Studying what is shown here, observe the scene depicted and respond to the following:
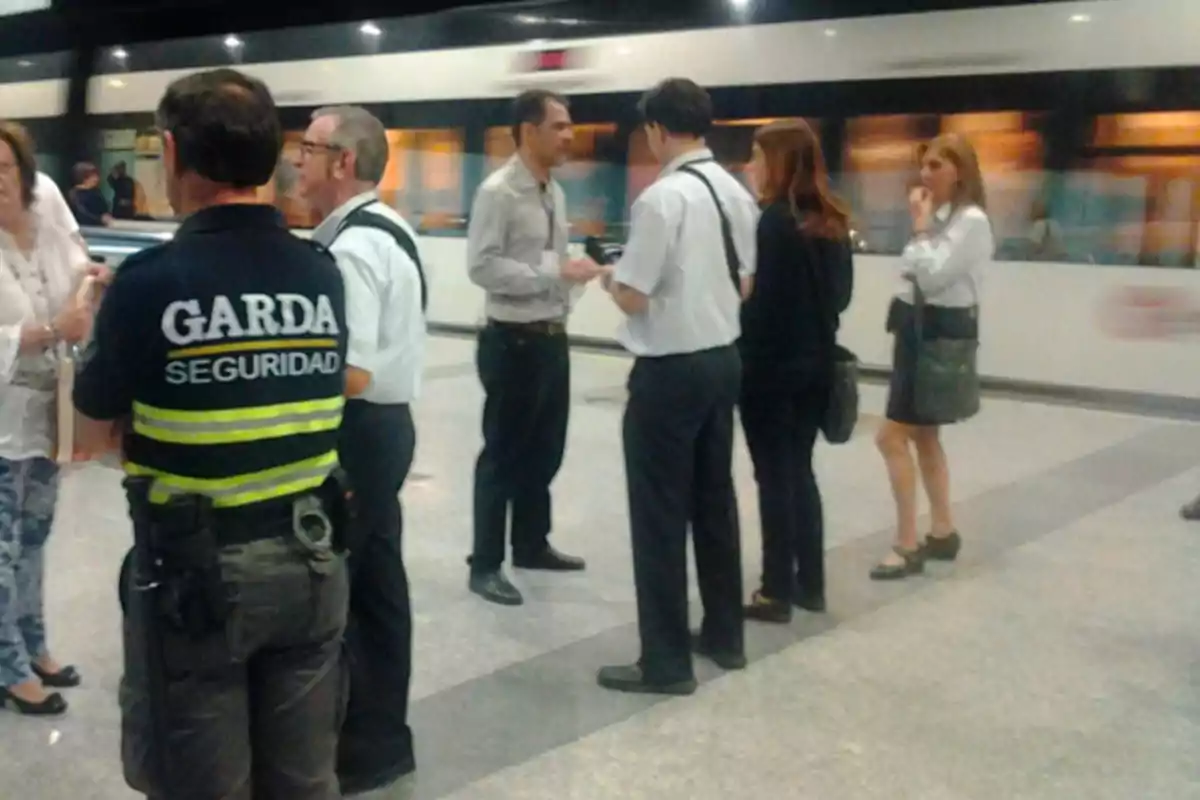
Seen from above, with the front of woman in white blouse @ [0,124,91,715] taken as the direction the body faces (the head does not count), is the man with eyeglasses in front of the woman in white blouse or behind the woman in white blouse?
in front

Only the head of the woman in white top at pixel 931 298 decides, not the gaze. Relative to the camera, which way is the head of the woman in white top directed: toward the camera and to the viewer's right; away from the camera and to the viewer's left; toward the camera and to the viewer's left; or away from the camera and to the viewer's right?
toward the camera and to the viewer's left

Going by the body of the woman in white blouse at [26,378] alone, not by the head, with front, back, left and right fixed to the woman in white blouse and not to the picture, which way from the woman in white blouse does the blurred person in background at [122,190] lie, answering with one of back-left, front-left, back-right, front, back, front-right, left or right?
back-left

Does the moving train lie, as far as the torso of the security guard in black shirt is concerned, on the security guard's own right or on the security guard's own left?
on the security guard's own right

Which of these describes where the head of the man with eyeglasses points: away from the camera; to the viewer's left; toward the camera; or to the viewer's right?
to the viewer's left

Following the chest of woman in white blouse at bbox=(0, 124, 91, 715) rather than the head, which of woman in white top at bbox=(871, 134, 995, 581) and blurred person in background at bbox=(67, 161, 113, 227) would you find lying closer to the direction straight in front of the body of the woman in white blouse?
the woman in white top

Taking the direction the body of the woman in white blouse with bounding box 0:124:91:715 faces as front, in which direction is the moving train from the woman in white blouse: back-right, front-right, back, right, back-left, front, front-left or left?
left

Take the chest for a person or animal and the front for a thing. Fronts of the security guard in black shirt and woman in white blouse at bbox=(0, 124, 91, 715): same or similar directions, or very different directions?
very different directions

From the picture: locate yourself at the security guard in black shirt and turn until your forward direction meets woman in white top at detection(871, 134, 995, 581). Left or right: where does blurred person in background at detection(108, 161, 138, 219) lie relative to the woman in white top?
left

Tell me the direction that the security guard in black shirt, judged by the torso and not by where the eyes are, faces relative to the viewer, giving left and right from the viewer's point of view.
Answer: facing away from the viewer and to the left of the viewer

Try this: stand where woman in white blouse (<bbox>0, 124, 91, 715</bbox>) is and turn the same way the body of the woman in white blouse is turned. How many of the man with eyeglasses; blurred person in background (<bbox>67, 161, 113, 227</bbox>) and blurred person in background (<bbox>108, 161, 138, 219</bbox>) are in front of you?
1

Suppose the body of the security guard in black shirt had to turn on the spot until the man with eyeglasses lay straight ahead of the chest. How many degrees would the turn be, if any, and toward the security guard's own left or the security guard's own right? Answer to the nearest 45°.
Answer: approximately 45° to the security guard's own right

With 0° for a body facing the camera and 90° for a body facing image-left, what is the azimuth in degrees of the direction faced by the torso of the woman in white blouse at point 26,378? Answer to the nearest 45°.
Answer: approximately 315°

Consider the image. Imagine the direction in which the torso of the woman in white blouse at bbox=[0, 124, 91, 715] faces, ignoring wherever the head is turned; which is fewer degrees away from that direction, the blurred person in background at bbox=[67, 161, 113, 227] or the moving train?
the moving train

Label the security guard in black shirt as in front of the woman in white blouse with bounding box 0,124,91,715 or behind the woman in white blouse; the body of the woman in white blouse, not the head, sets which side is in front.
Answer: in front

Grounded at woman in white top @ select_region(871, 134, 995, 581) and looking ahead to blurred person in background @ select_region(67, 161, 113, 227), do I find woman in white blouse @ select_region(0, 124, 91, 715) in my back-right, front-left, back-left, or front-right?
front-left
